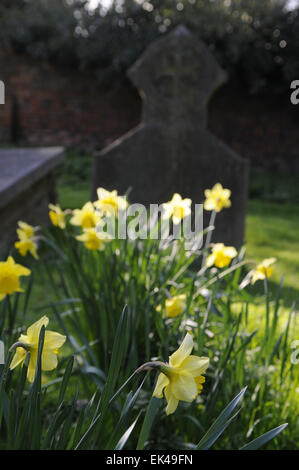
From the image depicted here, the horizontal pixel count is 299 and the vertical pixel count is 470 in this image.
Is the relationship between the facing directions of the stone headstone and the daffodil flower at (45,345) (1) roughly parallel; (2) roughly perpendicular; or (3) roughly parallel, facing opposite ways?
roughly perpendicular

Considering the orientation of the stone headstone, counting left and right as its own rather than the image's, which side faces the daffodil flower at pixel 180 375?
front

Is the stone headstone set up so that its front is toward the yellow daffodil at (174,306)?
yes

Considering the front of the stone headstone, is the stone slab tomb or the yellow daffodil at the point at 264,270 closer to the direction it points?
the yellow daffodil

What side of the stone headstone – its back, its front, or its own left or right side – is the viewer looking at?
front
